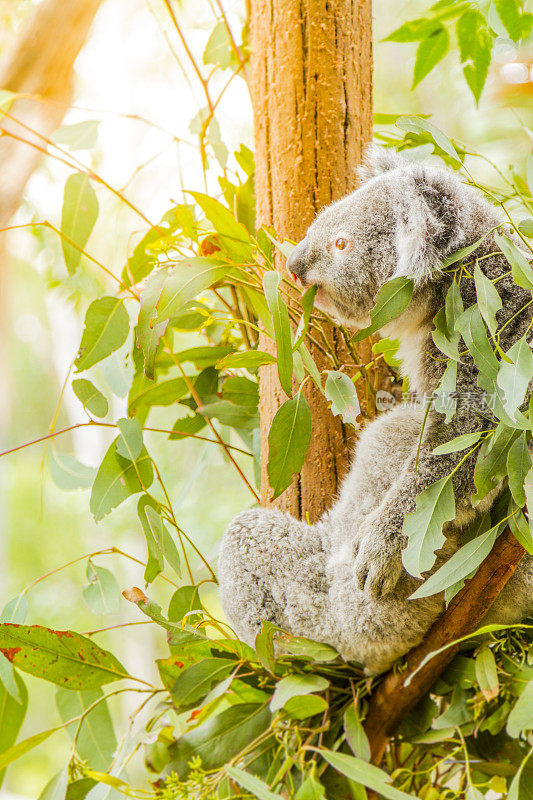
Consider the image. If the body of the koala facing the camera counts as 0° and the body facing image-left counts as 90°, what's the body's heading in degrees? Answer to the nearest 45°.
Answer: approximately 90°
